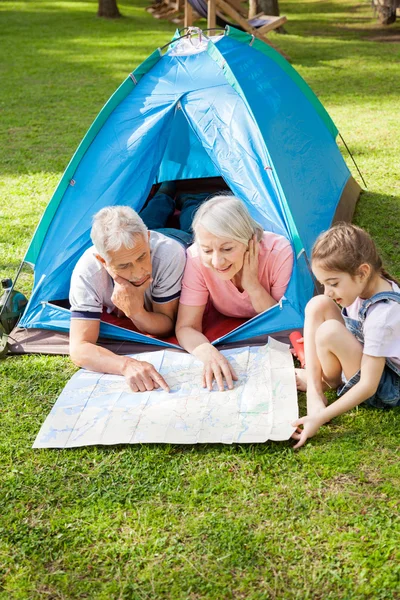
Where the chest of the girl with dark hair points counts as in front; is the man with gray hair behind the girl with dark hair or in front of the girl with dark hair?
in front

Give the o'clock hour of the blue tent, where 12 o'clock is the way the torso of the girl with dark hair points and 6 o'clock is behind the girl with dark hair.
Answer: The blue tent is roughly at 2 o'clock from the girl with dark hair.

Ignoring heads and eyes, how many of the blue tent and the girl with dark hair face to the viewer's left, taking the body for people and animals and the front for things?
1

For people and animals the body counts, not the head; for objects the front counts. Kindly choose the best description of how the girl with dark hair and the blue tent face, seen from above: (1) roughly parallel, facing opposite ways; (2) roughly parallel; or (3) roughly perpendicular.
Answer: roughly perpendicular

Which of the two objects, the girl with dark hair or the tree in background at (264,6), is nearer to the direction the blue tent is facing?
the girl with dark hair

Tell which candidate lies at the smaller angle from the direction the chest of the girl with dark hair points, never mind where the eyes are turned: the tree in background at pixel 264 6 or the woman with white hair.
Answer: the woman with white hair

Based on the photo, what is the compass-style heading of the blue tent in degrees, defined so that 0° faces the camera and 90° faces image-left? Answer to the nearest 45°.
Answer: approximately 0°

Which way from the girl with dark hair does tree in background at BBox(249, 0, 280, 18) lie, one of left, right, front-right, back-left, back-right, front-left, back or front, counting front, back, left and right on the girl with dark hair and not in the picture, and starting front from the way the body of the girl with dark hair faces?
right

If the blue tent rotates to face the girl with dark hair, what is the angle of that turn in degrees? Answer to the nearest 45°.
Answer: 0° — it already faces them

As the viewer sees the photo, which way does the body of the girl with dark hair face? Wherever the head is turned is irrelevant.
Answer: to the viewer's left

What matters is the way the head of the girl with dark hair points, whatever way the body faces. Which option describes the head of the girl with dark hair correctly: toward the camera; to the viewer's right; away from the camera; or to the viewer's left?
to the viewer's left
